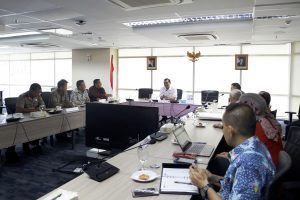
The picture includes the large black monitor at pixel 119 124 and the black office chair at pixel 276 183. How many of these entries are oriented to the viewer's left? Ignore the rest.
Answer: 1

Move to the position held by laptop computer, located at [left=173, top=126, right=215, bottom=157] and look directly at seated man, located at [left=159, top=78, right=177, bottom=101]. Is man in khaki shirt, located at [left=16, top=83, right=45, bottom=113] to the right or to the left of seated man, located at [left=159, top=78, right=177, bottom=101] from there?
left

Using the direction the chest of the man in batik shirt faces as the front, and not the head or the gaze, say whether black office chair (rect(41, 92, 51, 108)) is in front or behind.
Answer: in front

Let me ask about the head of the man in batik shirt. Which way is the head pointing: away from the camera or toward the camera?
away from the camera

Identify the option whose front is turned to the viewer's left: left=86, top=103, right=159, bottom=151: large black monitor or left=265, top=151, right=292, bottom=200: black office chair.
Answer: the black office chair

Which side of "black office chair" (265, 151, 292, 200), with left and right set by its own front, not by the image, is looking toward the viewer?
left

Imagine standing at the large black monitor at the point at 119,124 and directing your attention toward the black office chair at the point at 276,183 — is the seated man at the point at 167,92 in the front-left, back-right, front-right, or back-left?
back-left

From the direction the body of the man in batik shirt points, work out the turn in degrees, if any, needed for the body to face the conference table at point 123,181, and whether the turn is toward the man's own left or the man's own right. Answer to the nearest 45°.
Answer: approximately 45° to the man's own left

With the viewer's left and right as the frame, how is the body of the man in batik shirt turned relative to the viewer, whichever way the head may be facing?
facing away from the viewer and to the left of the viewer
